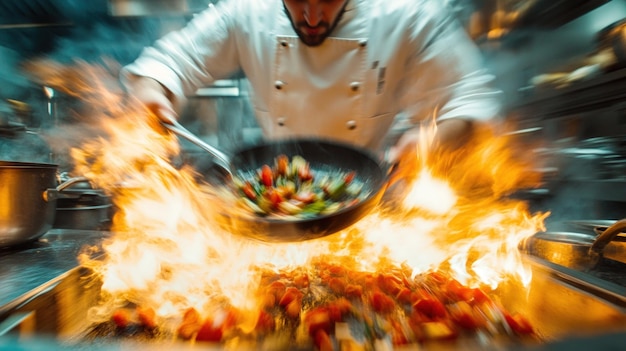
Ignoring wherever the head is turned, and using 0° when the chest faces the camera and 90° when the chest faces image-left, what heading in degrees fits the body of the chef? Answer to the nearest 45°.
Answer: approximately 0°

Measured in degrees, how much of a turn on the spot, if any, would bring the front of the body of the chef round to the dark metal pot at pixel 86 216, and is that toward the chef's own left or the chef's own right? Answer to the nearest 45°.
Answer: approximately 90° to the chef's own right
